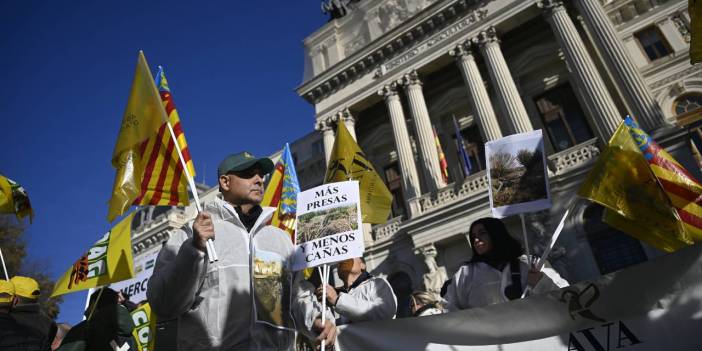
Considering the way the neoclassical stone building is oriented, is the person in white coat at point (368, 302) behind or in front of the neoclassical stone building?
in front

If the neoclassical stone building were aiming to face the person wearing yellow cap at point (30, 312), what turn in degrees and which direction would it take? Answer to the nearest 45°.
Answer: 0° — it already faces them

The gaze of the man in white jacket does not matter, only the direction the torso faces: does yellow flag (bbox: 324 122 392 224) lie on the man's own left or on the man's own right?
on the man's own left

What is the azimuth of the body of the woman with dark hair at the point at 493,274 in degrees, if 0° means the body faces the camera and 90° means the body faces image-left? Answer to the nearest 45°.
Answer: approximately 45°

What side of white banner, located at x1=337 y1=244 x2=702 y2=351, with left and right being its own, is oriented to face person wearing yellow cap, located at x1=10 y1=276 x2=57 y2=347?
right

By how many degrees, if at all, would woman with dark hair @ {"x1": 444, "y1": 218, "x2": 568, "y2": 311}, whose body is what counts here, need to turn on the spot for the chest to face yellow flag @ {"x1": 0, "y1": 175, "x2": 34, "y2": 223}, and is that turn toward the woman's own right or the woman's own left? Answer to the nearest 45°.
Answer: approximately 45° to the woman's own right

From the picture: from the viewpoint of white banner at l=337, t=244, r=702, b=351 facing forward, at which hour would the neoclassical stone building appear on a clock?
The neoclassical stone building is roughly at 6 o'clock from the white banner.

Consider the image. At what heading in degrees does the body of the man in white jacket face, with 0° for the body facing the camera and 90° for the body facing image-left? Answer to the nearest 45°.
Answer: approximately 315°

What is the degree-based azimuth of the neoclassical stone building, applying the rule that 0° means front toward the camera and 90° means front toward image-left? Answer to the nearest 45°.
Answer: approximately 45°

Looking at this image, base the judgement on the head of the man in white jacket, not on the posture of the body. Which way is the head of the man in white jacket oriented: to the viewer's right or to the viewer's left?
to the viewer's right

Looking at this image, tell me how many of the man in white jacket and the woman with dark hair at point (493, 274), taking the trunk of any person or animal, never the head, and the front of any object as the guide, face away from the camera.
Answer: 0

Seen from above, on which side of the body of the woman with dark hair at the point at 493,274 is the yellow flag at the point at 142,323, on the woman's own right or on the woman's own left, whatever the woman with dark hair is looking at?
on the woman's own right

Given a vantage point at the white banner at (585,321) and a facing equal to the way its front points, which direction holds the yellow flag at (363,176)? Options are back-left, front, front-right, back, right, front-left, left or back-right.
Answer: back-right

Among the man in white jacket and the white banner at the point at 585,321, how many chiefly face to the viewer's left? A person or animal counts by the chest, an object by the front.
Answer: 0

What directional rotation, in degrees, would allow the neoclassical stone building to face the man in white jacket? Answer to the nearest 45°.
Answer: approximately 45° to its left
